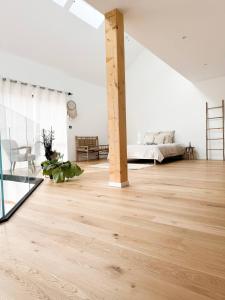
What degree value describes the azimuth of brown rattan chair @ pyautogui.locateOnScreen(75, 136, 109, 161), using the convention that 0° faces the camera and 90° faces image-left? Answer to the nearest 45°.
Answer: approximately 315°

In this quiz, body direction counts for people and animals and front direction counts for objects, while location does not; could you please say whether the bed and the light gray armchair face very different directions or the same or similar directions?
very different directions

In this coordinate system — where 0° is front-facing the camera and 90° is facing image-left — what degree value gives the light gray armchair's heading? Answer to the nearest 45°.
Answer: approximately 270°

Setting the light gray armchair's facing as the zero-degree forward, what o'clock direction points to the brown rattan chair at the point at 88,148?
The brown rattan chair is roughly at 10 o'clock from the light gray armchair.

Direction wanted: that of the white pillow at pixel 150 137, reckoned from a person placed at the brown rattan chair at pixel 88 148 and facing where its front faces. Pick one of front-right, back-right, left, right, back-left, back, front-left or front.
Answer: front-left

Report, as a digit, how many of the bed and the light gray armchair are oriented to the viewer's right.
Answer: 1

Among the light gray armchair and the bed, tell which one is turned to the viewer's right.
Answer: the light gray armchair

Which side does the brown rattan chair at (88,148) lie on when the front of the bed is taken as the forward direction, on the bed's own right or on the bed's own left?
on the bed's own right

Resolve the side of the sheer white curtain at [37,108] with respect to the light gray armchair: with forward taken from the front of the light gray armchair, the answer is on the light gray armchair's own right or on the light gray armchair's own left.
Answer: on the light gray armchair's own left

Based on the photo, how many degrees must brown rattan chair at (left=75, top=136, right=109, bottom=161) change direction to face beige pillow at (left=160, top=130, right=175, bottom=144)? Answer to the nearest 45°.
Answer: approximately 45° to its left

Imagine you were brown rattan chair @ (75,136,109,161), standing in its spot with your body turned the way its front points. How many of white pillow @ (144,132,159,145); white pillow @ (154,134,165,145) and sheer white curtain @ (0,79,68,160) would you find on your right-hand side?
1

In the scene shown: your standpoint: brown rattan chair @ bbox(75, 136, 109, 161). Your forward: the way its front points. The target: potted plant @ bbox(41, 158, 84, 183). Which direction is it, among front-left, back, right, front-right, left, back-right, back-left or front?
front-right
